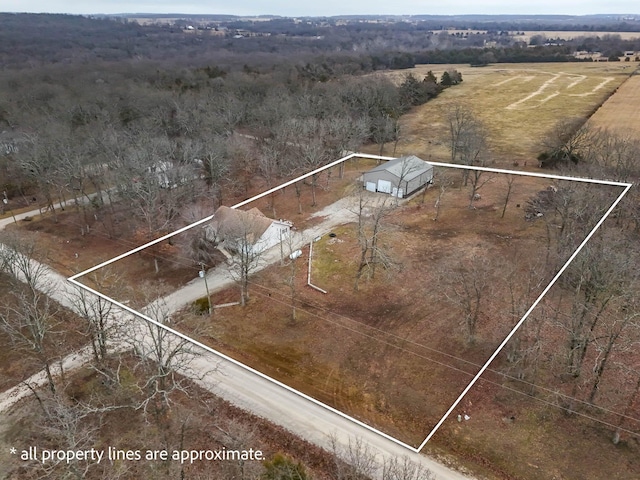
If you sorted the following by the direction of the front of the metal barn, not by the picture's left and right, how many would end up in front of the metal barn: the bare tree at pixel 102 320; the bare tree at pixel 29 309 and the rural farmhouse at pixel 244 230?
3

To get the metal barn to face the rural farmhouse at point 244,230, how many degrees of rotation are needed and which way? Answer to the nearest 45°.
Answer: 0° — it already faces it

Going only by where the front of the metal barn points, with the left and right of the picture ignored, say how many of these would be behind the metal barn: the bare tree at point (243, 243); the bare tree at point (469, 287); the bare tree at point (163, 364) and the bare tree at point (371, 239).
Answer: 0

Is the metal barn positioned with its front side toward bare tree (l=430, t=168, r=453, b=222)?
no

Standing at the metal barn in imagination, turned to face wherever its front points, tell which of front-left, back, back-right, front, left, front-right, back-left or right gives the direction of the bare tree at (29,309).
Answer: front

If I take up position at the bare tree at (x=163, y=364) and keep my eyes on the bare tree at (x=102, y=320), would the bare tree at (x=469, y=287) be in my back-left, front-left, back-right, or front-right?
back-right

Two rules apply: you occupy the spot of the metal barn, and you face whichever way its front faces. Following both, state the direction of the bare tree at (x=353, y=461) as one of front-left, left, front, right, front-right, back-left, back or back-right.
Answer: front-left

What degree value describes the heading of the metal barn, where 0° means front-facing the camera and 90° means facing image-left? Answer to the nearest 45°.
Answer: approximately 45°

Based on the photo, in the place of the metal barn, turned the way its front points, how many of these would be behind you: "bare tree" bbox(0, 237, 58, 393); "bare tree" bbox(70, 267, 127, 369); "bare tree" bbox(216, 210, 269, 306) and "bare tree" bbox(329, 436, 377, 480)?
0

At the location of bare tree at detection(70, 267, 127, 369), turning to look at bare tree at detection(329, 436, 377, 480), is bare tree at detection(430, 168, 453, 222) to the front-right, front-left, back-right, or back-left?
front-left

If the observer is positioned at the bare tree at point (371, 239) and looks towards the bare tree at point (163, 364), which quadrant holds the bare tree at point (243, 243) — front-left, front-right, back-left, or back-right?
front-right

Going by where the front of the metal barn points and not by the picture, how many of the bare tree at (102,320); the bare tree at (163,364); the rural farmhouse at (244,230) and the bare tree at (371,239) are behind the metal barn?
0

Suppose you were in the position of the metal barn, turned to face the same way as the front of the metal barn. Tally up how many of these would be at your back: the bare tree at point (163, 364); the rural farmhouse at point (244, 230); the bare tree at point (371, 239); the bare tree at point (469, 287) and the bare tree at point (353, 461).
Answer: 0

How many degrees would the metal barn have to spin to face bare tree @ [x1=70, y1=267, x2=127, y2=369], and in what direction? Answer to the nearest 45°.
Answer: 0° — it already faces it

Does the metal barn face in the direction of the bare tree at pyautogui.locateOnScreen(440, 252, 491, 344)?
no

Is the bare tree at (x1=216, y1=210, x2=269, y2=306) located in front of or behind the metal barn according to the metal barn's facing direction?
in front

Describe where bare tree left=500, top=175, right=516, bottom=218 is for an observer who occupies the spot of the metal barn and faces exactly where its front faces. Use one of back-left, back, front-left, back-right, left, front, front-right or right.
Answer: left

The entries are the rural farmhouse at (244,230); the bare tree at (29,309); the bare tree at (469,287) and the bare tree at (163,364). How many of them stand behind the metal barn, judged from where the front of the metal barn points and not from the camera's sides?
0
